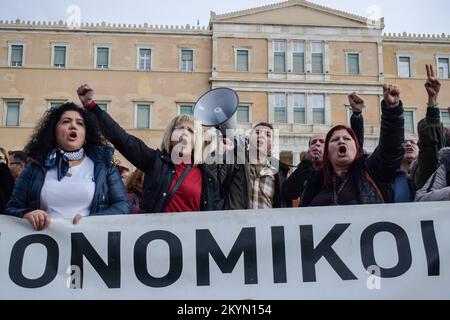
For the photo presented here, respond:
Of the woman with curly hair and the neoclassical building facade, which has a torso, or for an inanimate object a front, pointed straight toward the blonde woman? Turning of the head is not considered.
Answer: the neoclassical building facade

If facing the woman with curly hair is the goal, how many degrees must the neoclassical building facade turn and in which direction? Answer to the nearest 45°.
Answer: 0° — it already faces them

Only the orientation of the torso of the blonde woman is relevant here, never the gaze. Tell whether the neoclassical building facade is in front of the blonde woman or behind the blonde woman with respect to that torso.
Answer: behind

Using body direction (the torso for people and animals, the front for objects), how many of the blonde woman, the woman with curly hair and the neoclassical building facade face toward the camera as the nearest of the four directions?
3

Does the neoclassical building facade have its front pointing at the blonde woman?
yes

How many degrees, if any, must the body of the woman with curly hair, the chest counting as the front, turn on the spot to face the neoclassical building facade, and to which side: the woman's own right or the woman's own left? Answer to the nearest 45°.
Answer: approximately 180°

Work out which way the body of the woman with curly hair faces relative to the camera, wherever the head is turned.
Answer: toward the camera

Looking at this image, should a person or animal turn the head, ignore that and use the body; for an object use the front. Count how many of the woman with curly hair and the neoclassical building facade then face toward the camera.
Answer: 2

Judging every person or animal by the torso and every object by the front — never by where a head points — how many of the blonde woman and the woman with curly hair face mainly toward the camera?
2

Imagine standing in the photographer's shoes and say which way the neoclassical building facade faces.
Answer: facing the viewer

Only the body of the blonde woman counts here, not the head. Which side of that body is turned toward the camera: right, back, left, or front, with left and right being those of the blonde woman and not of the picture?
front
